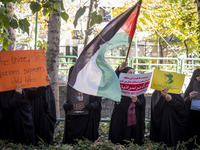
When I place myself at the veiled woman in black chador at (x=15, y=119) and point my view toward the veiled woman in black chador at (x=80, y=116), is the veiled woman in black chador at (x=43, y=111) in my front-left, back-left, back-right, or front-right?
front-left

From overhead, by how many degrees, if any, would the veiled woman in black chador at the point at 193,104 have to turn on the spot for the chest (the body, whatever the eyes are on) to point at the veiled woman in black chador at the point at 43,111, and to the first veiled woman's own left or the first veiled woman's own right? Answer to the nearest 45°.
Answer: approximately 135° to the first veiled woman's own right

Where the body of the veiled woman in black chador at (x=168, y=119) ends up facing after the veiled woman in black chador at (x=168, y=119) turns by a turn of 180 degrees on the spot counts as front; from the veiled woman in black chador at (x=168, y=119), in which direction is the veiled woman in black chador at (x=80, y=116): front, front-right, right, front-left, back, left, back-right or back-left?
left

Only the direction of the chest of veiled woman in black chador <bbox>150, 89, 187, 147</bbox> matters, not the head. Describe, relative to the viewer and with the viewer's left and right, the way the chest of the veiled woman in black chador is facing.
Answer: facing the viewer

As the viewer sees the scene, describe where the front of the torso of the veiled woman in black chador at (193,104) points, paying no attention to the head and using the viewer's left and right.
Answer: facing the viewer and to the right of the viewer

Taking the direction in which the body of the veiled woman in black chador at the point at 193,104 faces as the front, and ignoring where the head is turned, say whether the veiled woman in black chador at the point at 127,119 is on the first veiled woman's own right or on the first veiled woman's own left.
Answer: on the first veiled woman's own right

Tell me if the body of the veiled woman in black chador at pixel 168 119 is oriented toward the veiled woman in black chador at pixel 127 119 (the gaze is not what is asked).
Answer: no

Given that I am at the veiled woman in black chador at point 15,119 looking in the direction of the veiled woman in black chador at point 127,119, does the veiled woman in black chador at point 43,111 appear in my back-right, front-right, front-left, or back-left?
front-left

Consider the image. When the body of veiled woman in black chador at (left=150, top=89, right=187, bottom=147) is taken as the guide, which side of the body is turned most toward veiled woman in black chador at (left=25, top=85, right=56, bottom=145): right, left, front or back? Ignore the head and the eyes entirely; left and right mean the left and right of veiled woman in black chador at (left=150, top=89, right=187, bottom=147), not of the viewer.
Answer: right

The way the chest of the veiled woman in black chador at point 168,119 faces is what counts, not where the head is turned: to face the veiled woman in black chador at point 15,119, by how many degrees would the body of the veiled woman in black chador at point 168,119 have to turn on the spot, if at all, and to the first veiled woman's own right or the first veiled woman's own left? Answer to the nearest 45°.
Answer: approximately 90° to the first veiled woman's own right

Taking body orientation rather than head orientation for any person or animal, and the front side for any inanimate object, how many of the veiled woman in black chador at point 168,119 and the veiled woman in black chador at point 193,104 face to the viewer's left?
0

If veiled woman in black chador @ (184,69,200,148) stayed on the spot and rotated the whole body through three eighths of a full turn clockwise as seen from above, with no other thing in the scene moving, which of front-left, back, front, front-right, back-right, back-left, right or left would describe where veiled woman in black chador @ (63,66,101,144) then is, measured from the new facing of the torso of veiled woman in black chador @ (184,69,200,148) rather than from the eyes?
front
